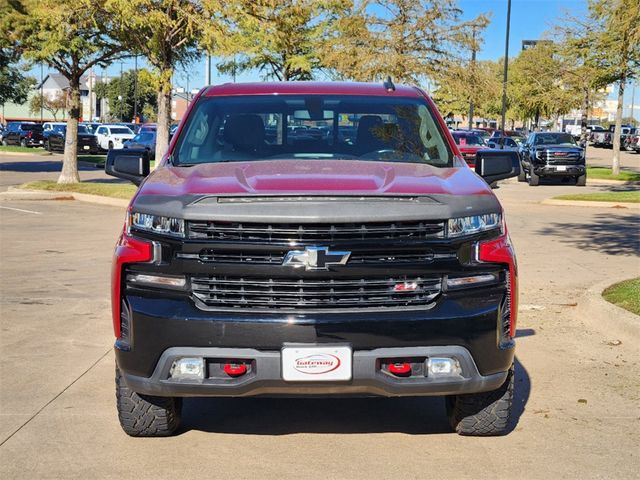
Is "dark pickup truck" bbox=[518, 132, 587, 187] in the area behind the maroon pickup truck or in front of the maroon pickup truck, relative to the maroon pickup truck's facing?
behind

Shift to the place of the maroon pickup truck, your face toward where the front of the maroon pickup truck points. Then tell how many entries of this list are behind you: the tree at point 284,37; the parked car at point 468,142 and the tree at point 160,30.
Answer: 3

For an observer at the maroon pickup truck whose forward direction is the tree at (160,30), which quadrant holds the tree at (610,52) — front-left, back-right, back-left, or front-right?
front-right

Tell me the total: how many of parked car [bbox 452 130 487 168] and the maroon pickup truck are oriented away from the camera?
0

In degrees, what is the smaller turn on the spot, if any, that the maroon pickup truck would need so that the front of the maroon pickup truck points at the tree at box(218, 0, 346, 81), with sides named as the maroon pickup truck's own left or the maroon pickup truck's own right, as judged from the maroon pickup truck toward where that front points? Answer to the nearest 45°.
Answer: approximately 180°

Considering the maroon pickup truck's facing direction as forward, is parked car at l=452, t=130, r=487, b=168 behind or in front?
behind

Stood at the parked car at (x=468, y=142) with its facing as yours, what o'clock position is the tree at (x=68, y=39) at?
The tree is roughly at 3 o'clock from the parked car.

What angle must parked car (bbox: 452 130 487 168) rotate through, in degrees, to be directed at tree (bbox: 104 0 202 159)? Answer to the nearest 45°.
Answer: approximately 90° to its right

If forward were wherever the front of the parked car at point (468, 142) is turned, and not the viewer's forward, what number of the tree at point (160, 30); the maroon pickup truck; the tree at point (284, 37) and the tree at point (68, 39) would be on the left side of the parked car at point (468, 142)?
0

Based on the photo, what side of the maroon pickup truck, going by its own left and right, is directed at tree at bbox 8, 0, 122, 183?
back

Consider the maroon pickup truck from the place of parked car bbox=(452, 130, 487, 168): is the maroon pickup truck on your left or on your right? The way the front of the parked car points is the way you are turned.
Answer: on your right

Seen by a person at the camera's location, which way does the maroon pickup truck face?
facing the viewer

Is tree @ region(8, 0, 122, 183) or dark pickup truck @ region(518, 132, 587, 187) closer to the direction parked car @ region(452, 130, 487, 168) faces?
the dark pickup truck

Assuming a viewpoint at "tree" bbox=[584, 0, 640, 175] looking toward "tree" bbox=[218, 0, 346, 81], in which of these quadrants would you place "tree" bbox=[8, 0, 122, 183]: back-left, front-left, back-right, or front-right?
front-left

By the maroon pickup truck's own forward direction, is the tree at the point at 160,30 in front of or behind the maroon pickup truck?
behind
